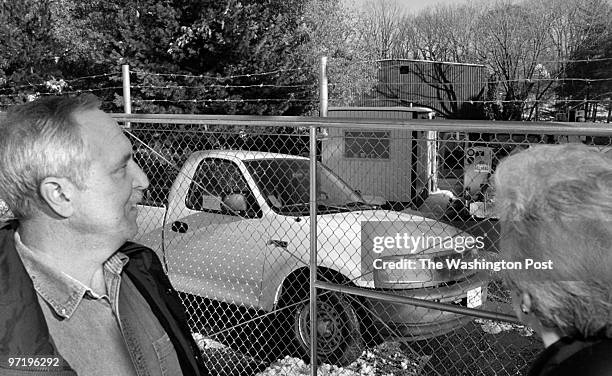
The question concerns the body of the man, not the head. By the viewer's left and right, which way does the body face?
facing the viewer and to the right of the viewer

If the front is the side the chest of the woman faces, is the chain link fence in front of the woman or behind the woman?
in front

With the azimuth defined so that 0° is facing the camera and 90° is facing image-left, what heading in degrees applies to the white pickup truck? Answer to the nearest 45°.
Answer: approximately 315°

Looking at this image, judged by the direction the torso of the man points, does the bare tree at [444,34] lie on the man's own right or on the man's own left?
on the man's own left

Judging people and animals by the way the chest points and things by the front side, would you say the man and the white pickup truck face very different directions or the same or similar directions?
same or similar directions

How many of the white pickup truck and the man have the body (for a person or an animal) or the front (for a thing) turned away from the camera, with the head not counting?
0

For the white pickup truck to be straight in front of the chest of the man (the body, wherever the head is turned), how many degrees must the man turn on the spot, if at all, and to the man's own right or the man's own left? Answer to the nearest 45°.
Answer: approximately 90° to the man's own left

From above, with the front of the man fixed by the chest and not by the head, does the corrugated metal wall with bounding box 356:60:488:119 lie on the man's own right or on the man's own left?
on the man's own left

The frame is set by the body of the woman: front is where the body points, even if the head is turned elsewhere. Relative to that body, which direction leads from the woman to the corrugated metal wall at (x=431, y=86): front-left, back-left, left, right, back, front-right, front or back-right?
front-right

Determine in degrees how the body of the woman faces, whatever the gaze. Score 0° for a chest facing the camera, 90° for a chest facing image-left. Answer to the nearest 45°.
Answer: approximately 135°

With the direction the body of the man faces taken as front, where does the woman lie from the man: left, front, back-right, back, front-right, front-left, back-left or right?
front

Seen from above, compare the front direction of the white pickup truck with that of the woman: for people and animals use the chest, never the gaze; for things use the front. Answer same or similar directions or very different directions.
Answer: very different directions

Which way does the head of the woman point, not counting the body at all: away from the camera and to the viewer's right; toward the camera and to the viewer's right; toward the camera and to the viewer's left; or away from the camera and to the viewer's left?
away from the camera and to the viewer's left

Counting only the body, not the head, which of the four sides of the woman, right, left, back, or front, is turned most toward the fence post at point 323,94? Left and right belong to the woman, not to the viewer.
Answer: front

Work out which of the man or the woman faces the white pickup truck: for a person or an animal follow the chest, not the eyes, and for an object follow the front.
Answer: the woman
